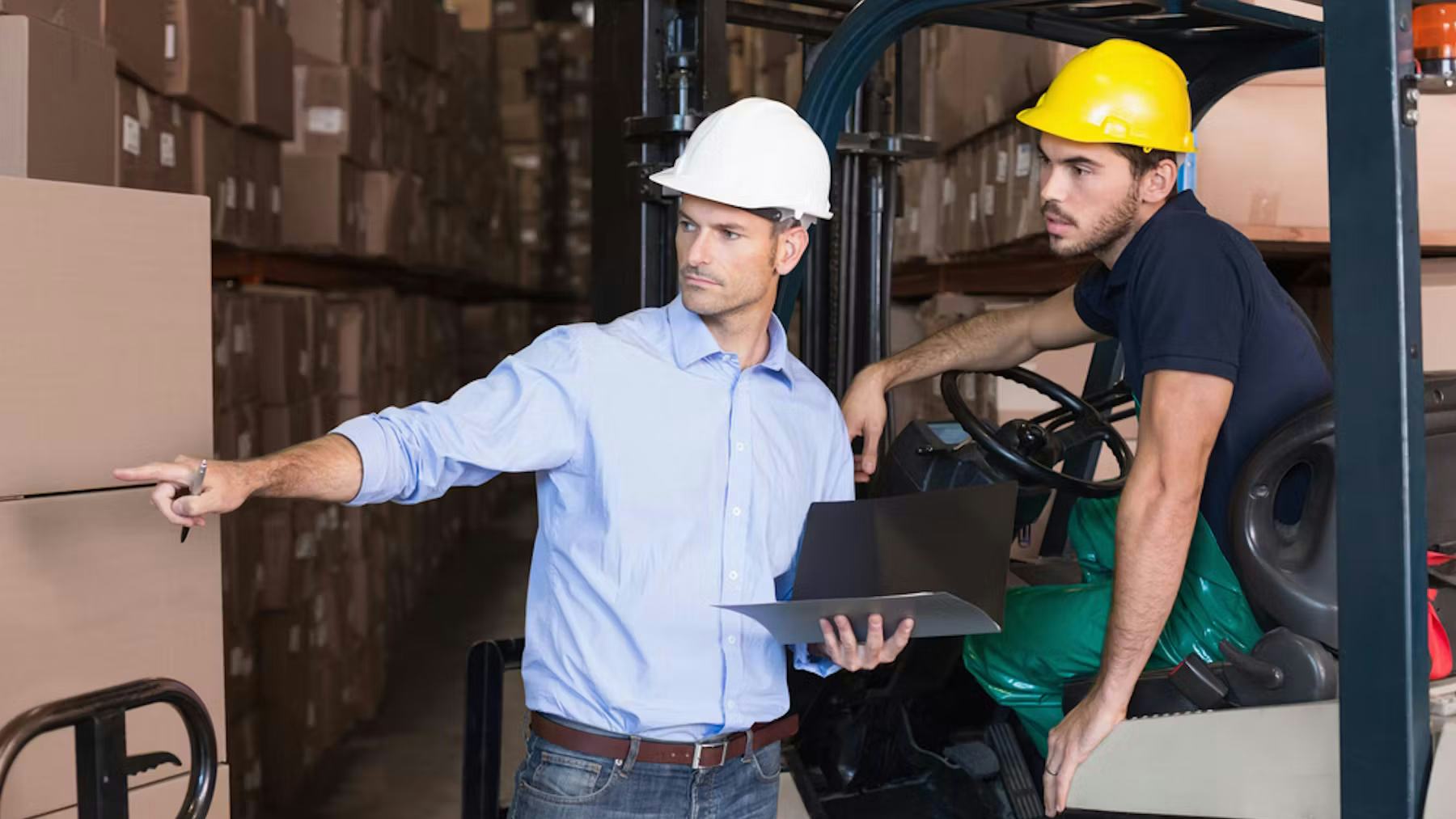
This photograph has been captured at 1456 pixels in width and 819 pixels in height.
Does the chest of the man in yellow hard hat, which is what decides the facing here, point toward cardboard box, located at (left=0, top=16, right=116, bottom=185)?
yes

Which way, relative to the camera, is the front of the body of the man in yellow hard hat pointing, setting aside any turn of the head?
to the viewer's left

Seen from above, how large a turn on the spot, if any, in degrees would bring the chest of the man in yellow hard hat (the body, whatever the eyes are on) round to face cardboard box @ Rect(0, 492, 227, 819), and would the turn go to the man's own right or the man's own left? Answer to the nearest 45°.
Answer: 0° — they already face it

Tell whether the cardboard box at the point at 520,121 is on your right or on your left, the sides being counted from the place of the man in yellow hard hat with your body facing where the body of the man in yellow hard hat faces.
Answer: on your right

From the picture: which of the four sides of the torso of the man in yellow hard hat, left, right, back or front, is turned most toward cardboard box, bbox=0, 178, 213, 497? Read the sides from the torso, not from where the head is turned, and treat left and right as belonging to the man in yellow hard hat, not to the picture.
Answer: front

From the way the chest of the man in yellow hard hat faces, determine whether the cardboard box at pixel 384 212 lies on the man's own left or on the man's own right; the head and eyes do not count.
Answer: on the man's own right

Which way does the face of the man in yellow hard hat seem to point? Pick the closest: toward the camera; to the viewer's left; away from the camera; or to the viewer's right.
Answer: to the viewer's left

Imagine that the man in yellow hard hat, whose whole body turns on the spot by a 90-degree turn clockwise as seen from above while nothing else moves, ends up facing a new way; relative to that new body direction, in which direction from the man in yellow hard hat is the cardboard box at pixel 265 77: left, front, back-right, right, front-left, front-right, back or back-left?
front-left

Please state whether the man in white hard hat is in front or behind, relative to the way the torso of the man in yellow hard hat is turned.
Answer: in front

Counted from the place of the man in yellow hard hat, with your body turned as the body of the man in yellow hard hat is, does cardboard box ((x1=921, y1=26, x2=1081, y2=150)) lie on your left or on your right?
on your right

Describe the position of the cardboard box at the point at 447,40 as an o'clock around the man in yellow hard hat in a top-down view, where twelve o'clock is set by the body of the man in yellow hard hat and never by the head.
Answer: The cardboard box is roughly at 2 o'clock from the man in yellow hard hat.

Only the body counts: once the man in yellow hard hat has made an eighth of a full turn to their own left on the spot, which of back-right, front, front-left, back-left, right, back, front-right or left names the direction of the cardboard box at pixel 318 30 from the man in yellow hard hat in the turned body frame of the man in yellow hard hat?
right

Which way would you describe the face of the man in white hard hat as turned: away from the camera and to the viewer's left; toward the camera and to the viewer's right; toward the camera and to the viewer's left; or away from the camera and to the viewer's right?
toward the camera and to the viewer's left

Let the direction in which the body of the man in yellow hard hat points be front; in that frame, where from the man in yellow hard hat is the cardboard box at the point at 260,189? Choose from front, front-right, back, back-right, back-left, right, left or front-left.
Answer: front-right

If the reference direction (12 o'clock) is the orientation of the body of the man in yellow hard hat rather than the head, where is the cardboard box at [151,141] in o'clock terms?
The cardboard box is roughly at 1 o'clock from the man in yellow hard hat.
